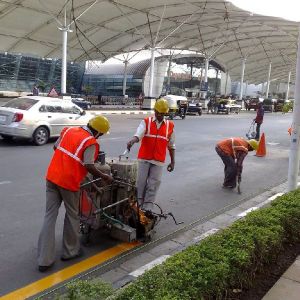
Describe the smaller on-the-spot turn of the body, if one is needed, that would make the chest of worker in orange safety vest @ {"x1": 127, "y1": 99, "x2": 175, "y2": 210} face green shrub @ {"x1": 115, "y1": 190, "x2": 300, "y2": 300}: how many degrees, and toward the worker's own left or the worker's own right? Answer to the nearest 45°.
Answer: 0° — they already face it

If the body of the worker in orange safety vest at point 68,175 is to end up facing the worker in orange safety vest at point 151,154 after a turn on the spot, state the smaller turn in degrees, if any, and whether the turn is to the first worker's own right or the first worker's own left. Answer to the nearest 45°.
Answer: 0° — they already face them

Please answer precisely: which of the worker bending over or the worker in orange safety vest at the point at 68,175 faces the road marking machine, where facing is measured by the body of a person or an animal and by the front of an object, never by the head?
the worker in orange safety vest

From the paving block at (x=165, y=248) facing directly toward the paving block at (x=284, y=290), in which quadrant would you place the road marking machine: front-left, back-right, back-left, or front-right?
back-right

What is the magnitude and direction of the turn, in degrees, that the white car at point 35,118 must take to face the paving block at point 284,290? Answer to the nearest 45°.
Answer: approximately 135° to its right

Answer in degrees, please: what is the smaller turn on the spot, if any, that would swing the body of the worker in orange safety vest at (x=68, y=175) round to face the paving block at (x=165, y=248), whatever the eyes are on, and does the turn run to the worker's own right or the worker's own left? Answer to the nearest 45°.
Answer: approximately 45° to the worker's own right

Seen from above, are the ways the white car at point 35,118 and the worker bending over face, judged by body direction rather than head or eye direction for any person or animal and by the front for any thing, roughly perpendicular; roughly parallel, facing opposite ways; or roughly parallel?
roughly perpendicular
